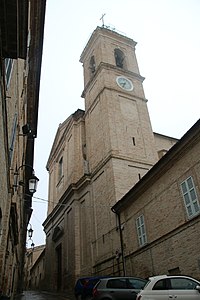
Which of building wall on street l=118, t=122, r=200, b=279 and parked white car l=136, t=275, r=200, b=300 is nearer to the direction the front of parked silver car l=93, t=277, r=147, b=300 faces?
the building wall on street

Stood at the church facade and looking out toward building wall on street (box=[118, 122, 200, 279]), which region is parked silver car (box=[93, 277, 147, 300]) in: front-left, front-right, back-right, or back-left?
front-right

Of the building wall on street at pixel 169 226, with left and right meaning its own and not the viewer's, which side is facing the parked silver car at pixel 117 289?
front

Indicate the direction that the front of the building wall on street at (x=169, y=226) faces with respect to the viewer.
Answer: facing the viewer and to the left of the viewer

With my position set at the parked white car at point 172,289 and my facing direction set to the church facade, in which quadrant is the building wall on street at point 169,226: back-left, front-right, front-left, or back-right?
front-right

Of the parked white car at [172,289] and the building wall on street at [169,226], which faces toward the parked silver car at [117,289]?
the building wall on street

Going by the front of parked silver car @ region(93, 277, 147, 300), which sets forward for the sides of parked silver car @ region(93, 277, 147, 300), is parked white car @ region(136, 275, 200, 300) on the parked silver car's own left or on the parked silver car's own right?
on the parked silver car's own right

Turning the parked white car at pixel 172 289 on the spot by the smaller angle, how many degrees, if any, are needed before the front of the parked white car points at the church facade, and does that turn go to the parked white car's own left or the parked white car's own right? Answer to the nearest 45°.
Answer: approximately 90° to the parked white car's own left
